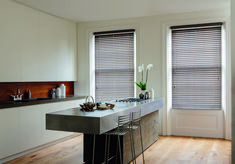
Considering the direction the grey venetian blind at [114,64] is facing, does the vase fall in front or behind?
in front

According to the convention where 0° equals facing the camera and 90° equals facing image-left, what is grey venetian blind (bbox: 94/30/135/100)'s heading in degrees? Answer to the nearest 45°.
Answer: approximately 0°

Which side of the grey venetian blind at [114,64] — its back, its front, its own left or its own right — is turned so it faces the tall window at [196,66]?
left

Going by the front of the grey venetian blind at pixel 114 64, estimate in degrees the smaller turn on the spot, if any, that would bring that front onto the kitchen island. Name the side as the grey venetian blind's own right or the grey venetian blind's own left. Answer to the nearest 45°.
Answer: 0° — it already faces it

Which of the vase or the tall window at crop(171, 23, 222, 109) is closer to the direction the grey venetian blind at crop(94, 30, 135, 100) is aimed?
the vase
